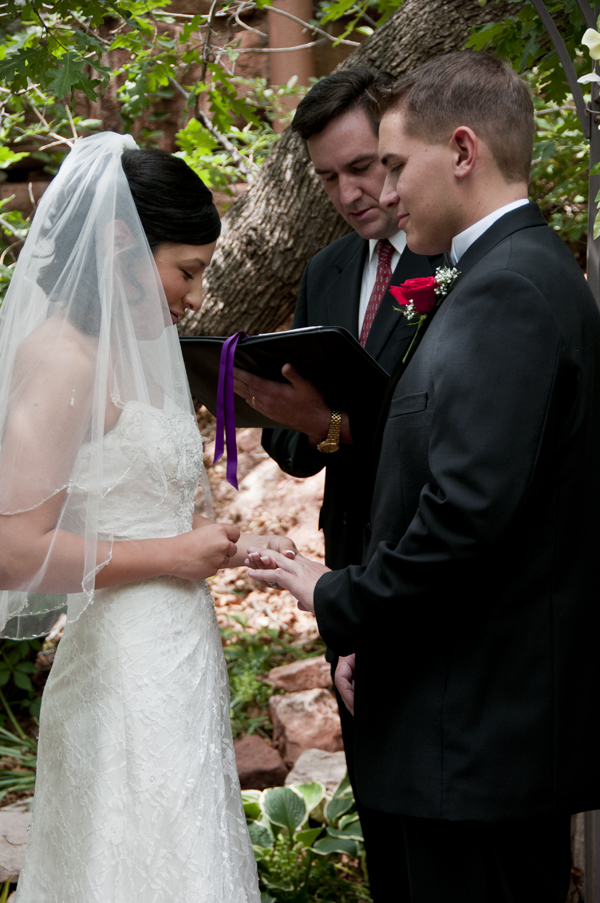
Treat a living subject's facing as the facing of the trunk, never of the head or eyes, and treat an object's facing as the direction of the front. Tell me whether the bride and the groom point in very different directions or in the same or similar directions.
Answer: very different directions

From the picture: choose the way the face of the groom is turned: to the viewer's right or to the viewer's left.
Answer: to the viewer's left

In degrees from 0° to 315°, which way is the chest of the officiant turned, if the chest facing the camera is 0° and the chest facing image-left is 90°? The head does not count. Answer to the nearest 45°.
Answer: approximately 0°

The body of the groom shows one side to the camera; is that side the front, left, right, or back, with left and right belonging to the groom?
left

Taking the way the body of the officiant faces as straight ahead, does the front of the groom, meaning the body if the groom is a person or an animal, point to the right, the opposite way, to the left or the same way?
to the right

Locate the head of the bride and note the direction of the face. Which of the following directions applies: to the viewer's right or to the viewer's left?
to the viewer's right

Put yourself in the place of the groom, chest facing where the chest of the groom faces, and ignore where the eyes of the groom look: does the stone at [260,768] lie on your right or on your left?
on your right

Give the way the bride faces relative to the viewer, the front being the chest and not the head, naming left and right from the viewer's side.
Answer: facing to the right of the viewer
